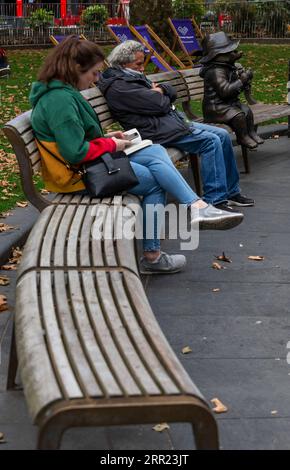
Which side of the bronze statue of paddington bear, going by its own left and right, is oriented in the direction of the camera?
right

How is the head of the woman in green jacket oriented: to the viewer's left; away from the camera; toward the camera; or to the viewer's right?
to the viewer's right

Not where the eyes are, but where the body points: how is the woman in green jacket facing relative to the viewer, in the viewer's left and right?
facing to the right of the viewer

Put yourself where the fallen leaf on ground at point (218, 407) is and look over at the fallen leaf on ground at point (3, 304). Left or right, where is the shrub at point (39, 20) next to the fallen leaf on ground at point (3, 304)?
right

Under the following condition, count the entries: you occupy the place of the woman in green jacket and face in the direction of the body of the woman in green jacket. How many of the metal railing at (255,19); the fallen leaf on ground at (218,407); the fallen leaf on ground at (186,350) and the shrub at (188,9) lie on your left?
2

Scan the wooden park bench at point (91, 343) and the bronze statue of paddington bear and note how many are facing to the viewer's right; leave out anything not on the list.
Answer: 2

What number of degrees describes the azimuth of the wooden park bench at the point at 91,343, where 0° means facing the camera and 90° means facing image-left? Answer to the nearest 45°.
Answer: approximately 270°

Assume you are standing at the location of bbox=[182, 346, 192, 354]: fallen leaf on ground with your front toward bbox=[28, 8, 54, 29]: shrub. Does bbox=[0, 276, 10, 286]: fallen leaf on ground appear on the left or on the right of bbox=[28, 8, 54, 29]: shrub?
left
